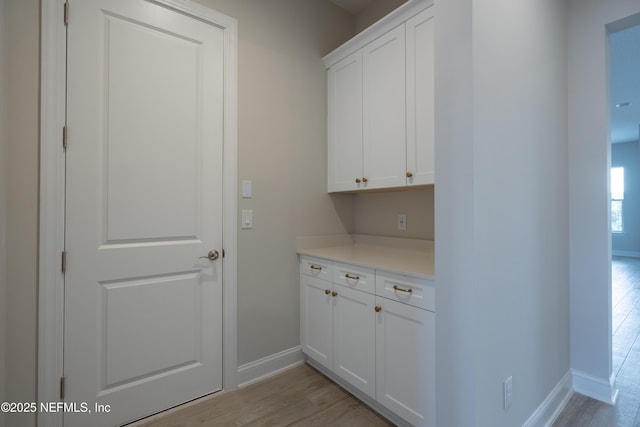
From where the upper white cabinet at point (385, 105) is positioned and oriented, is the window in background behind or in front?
behind

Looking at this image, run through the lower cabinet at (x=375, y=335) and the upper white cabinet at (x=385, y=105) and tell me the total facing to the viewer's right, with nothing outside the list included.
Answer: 0

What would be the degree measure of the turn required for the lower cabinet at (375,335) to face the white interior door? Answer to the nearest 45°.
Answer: approximately 45° to its right

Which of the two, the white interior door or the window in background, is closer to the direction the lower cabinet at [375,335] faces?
the white interior door

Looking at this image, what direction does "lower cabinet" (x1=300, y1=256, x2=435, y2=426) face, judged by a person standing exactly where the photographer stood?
facing the viewer and to the left of the viewer

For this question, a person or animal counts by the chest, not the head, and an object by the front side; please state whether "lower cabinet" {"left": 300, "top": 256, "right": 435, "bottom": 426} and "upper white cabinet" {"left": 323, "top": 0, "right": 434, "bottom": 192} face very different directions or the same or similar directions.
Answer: same or similar directions

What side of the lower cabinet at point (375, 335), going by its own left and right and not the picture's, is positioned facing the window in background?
back

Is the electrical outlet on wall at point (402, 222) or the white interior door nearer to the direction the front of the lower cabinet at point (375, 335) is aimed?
the white interior door

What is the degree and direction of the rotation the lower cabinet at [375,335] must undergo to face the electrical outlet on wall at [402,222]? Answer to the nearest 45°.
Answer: approximately 135° to its right
